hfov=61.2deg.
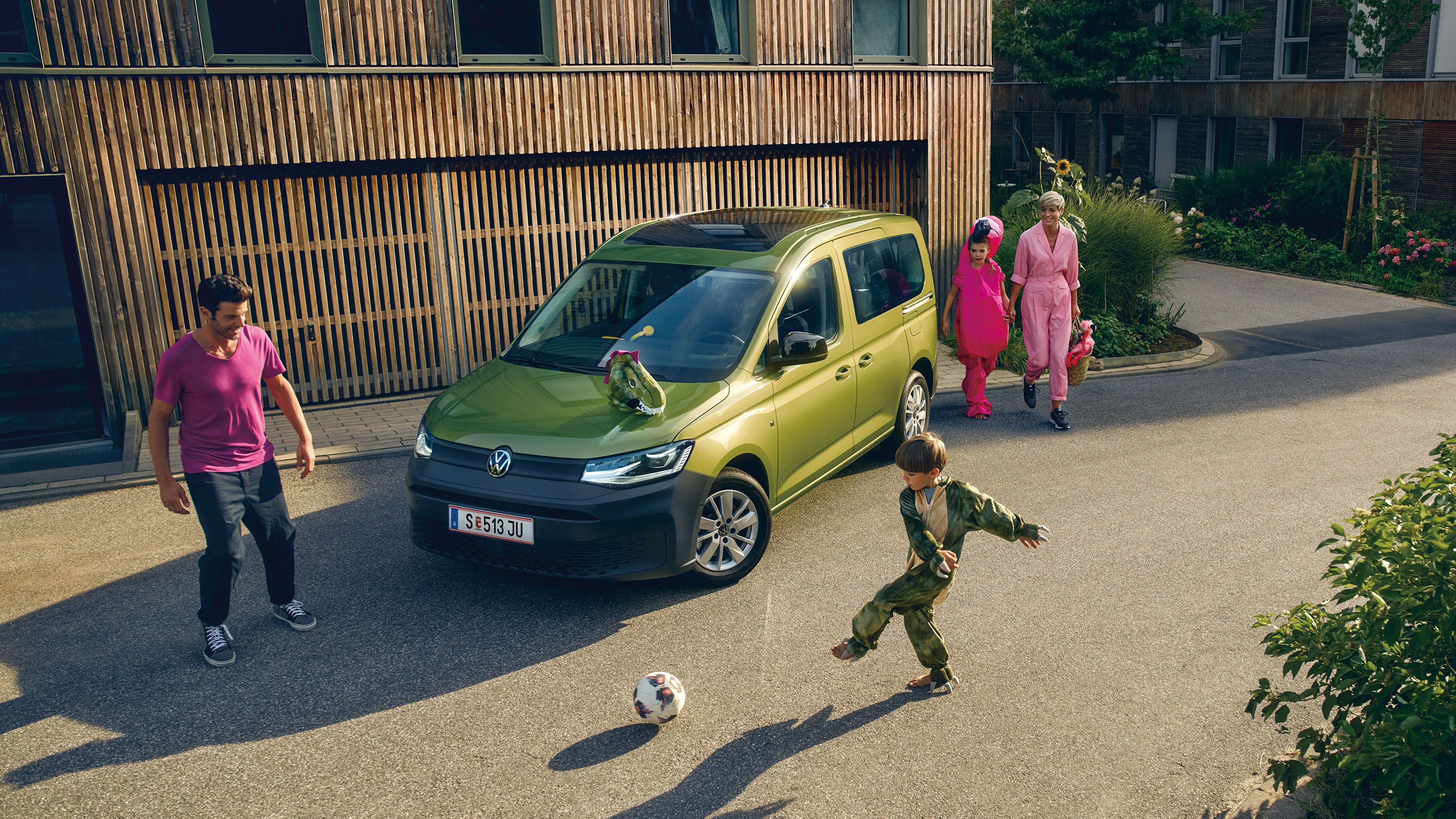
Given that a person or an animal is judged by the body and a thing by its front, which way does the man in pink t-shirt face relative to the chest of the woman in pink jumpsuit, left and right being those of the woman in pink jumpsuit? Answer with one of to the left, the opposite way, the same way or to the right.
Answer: to the left

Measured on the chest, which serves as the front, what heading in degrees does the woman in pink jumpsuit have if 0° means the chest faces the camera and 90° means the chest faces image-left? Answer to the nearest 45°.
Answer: approximately 0°

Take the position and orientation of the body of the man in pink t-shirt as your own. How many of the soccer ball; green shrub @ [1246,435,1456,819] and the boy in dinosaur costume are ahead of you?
3

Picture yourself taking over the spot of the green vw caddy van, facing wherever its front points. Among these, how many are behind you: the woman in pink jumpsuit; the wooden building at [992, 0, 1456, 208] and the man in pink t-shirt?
2

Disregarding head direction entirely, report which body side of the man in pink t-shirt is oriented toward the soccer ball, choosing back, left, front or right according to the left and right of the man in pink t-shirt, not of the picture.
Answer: front

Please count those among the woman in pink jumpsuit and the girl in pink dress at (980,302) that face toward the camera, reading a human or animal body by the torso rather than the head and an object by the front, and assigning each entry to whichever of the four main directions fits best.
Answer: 2

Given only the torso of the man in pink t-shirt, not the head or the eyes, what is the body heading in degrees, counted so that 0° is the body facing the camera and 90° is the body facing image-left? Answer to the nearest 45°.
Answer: approximately 315°

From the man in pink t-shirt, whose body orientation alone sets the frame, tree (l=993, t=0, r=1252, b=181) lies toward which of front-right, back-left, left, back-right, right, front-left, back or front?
left

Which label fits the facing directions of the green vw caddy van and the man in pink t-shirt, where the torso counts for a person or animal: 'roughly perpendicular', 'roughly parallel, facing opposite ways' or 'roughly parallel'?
roughly perpendicular

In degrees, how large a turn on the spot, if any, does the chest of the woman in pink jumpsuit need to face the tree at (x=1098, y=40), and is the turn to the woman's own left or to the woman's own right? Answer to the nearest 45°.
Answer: approximately 180°

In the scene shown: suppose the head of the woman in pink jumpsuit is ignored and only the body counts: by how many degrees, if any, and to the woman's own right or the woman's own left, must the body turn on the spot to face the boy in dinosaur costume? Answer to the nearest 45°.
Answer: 0° — they already face them

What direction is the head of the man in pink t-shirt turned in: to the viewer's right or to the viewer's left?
to the viewer's right

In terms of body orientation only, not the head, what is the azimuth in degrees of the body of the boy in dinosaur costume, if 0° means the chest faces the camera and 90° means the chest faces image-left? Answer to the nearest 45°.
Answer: approximately 45°

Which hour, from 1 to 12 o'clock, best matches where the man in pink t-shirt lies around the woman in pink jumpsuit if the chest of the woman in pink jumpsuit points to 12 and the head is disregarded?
The man in pink t-shirt is roughly at 1 o'clock from the woman in pink jumpsuit.

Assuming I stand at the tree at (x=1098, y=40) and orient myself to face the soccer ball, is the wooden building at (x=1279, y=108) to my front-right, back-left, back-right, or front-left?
back-left

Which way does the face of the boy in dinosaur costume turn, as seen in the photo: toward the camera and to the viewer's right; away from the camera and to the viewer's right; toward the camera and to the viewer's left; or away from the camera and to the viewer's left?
toward the camera and to the viewer's left
